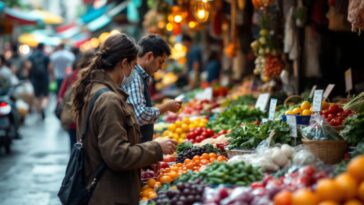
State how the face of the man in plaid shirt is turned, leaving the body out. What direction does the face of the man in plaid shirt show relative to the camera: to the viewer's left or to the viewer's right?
to the viewer's right

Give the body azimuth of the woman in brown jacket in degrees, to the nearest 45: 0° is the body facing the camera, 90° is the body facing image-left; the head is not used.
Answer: approximately 270°

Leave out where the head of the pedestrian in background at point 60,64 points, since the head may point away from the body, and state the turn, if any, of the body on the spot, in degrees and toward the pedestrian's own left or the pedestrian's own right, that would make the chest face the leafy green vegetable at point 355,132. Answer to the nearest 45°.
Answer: approximately 180°

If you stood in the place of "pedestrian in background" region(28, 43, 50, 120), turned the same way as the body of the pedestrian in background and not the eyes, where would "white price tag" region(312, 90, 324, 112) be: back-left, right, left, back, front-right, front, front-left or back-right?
back

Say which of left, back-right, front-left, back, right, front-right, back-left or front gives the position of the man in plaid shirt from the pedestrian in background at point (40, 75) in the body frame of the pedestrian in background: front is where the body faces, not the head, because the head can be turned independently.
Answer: back

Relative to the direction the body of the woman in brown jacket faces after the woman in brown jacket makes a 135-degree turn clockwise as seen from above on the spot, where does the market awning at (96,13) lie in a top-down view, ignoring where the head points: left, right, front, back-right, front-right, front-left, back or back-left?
back-right

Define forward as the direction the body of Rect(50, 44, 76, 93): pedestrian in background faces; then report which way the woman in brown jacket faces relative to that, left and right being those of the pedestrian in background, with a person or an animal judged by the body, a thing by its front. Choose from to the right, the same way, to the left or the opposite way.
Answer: to the right

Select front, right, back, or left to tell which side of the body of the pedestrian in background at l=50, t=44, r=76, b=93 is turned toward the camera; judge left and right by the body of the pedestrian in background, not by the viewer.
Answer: back

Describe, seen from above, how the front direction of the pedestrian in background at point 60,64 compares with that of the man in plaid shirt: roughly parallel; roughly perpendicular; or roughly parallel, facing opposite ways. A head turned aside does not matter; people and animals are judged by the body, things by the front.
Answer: roughly perpendicular

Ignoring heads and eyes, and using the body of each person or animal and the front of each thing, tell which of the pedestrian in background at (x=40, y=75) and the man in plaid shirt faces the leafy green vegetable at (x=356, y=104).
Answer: the man in plaid shirt

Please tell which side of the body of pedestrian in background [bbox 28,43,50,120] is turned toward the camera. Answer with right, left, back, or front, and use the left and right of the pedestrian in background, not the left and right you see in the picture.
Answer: back

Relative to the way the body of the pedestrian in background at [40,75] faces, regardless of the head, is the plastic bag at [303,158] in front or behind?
behind

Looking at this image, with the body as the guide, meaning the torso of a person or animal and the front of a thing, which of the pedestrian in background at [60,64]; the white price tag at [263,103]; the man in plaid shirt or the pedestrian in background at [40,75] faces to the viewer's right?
the man in plaid shirt

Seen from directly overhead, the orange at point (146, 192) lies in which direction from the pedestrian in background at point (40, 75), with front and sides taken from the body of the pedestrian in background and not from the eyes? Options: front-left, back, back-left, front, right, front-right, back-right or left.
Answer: back
